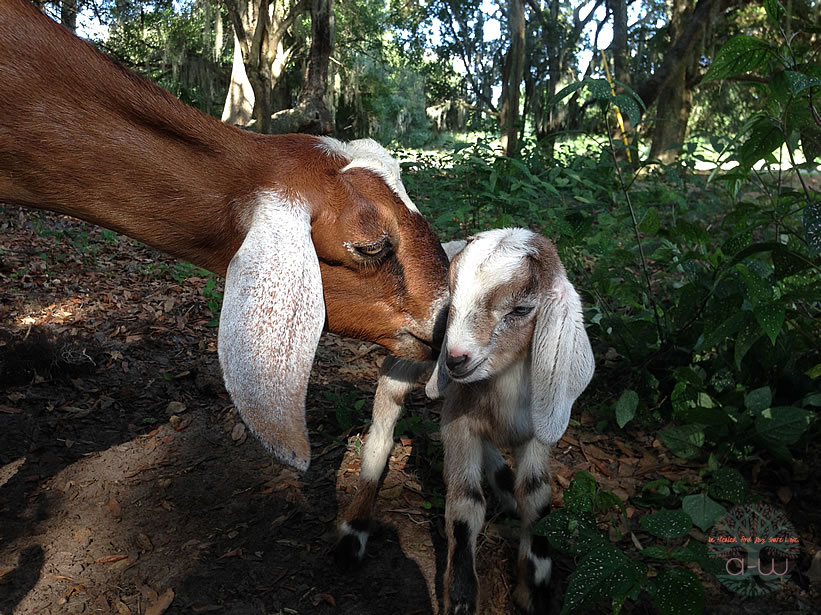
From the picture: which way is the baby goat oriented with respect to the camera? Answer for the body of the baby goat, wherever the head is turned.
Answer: toward the camera

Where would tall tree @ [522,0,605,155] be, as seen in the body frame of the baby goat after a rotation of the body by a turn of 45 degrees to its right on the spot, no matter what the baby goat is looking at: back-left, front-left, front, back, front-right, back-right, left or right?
back-right

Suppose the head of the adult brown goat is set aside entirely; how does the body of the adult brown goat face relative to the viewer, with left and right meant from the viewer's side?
facing to the right of the viewer

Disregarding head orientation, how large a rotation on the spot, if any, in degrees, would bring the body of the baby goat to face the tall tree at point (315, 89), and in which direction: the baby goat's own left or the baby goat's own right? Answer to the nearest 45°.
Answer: approximately 135° to the baby goat's own right

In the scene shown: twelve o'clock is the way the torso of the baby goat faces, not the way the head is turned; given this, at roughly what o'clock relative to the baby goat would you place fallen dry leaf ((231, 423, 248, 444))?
The fallen dry leaf is roughly at 4 o'clock from the baby goat.

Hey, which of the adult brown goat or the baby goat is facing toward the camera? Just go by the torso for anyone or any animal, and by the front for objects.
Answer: the baby goat

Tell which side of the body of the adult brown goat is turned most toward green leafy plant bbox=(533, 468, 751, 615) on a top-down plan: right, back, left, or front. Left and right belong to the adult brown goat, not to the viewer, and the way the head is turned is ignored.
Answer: front

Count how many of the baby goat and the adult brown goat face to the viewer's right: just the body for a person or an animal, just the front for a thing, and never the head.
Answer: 1

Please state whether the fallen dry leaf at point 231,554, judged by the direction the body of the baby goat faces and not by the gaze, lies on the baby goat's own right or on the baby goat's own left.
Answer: on the baby goat's own right

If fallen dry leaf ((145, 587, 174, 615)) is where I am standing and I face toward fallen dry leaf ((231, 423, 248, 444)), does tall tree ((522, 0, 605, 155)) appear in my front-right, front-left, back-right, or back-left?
front-right
